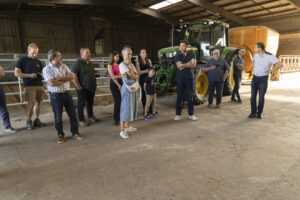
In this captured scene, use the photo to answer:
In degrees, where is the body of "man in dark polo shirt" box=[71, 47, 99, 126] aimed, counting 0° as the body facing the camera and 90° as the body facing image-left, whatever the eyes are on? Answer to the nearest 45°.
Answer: approximately 315°

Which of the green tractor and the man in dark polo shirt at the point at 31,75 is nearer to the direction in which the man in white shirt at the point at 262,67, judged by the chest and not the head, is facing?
the man in dark polo shirt

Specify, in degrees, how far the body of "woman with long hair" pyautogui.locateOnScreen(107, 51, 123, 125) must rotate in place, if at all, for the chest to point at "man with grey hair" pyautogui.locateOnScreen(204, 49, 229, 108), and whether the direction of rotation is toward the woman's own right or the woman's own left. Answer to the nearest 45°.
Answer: approximately 45° to the woman's own left

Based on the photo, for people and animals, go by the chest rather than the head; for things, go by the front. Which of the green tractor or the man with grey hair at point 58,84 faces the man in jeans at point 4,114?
the green tractor

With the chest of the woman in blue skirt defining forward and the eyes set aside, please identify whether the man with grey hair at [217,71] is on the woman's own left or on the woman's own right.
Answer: on the woman's own left

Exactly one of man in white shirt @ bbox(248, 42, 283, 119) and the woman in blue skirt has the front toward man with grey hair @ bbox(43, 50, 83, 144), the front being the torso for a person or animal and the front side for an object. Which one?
the man in white shirt

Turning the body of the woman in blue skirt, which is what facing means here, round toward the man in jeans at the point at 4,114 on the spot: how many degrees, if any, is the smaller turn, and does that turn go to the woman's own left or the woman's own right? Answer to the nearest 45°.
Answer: approximately 135° to the woman's own right
